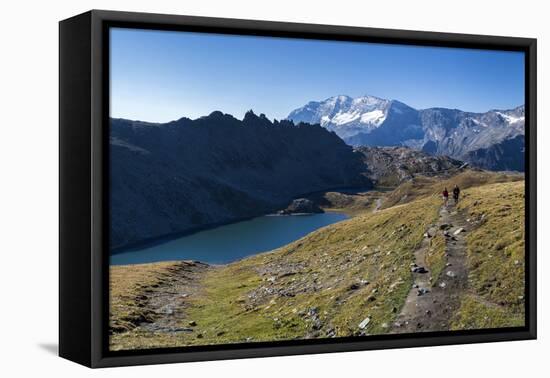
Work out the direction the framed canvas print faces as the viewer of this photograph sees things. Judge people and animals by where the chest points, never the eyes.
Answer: facing the viewer and to the right of the viewer
